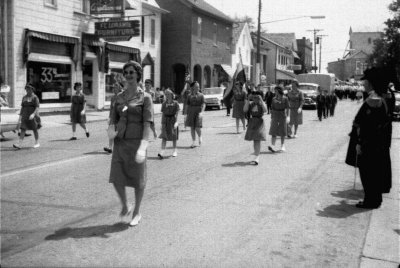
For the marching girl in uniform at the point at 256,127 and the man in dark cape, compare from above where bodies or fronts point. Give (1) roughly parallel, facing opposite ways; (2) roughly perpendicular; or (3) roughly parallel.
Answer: roughly perpendicular

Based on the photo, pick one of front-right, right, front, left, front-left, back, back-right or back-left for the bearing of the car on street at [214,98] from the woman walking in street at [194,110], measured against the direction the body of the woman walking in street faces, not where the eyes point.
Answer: back

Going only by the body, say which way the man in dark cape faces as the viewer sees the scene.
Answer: to the viewer's left

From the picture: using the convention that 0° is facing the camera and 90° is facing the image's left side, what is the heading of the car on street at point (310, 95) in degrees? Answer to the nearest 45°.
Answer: approximately 0°

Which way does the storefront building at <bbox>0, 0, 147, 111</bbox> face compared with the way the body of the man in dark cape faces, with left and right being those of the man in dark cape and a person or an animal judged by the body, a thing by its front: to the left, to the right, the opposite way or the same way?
the opposite way

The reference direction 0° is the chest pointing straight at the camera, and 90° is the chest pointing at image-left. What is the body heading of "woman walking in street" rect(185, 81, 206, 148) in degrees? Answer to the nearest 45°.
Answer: approximately 0°

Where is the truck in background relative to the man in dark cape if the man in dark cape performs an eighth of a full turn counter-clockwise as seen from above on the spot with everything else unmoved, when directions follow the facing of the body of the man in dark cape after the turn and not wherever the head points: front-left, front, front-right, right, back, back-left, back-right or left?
back-right

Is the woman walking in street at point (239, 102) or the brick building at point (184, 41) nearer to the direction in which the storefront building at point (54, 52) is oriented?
the woman walking in street
